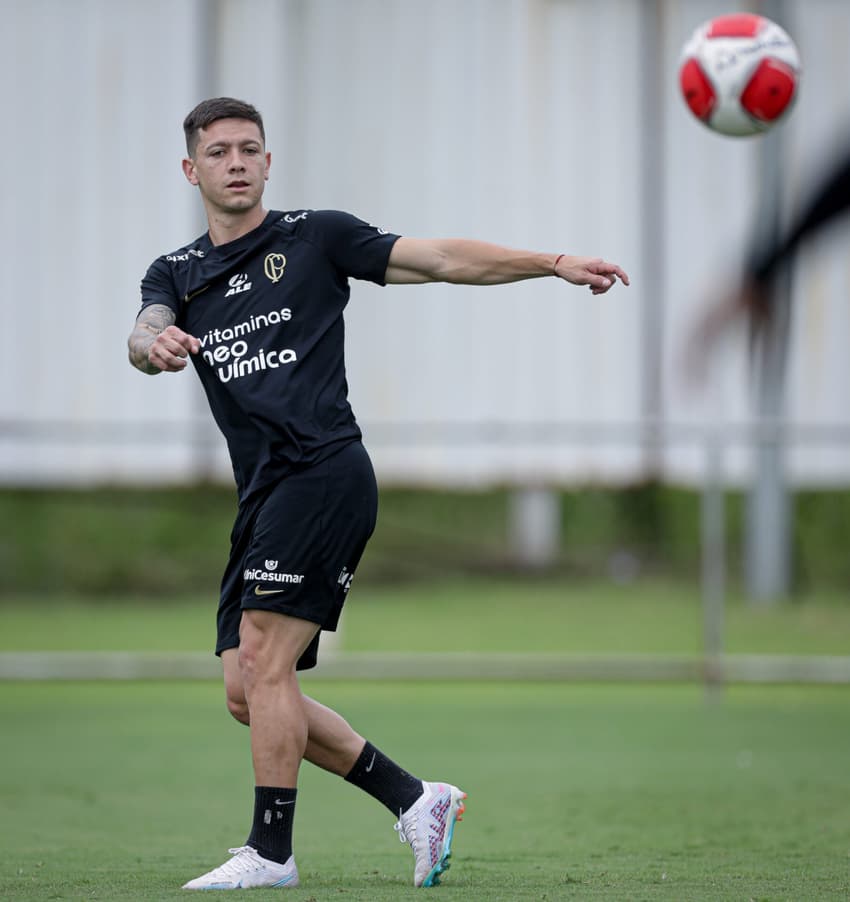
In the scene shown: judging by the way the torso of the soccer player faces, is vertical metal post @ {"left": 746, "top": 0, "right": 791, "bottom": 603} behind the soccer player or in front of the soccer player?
behind

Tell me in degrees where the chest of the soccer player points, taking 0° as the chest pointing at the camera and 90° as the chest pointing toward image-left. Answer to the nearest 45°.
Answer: approximately 45°
